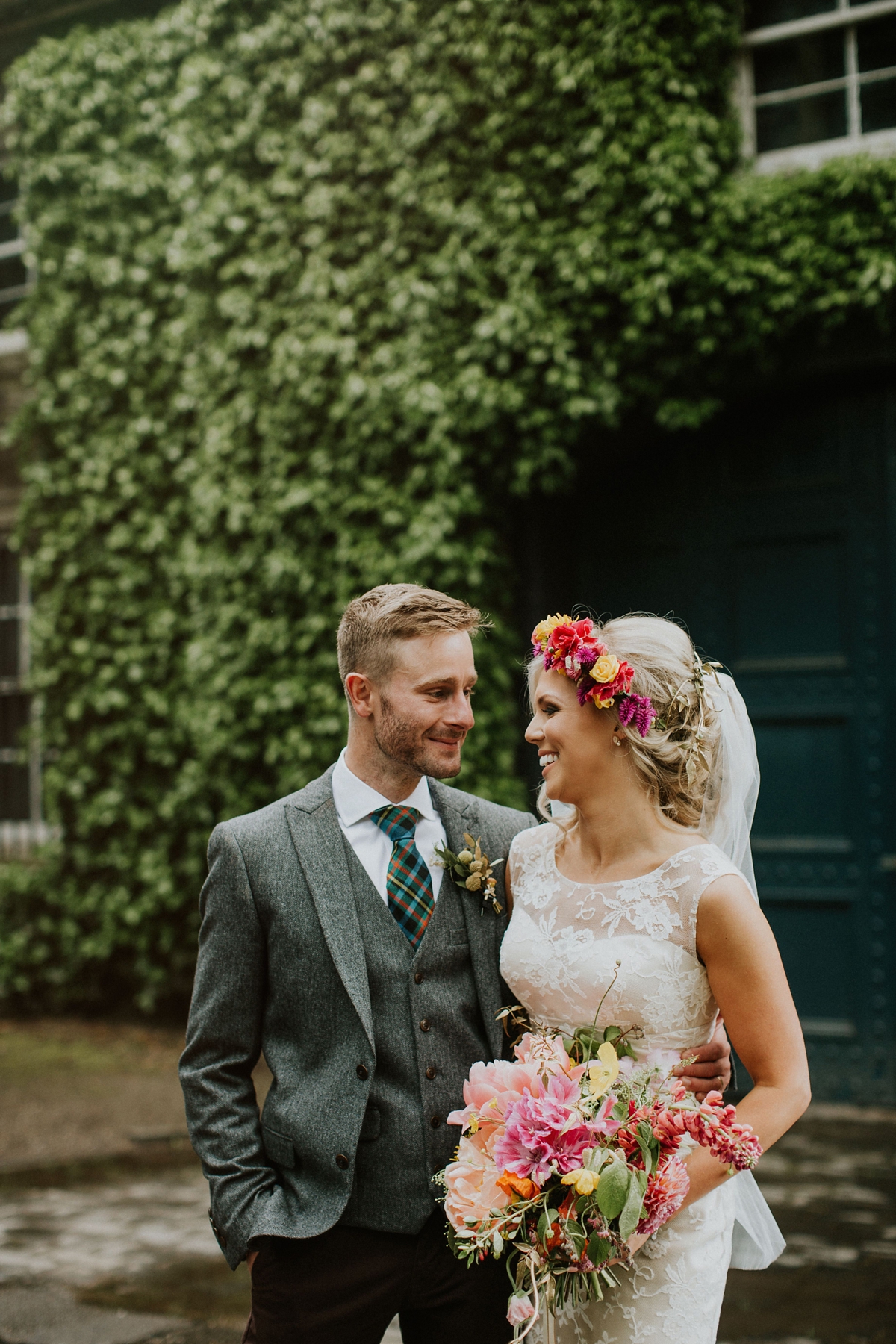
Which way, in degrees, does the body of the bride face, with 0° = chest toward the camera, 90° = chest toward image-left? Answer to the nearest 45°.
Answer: approximately 45°

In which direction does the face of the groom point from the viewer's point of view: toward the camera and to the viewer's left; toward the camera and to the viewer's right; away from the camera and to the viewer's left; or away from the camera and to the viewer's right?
toward the camera and to the viewer's right

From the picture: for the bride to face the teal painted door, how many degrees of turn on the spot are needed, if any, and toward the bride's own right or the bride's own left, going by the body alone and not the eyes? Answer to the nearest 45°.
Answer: approximately 135° to the bride's own right

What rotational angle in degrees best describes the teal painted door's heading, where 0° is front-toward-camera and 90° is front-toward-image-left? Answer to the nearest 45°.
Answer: approximately 0°

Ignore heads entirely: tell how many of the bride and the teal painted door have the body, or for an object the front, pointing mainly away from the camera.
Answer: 0
